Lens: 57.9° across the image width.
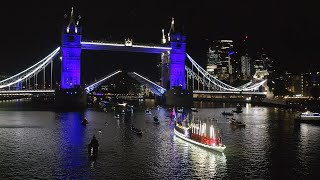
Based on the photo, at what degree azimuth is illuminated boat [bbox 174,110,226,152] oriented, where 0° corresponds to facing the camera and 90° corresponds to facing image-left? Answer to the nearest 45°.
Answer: approximately 315°
